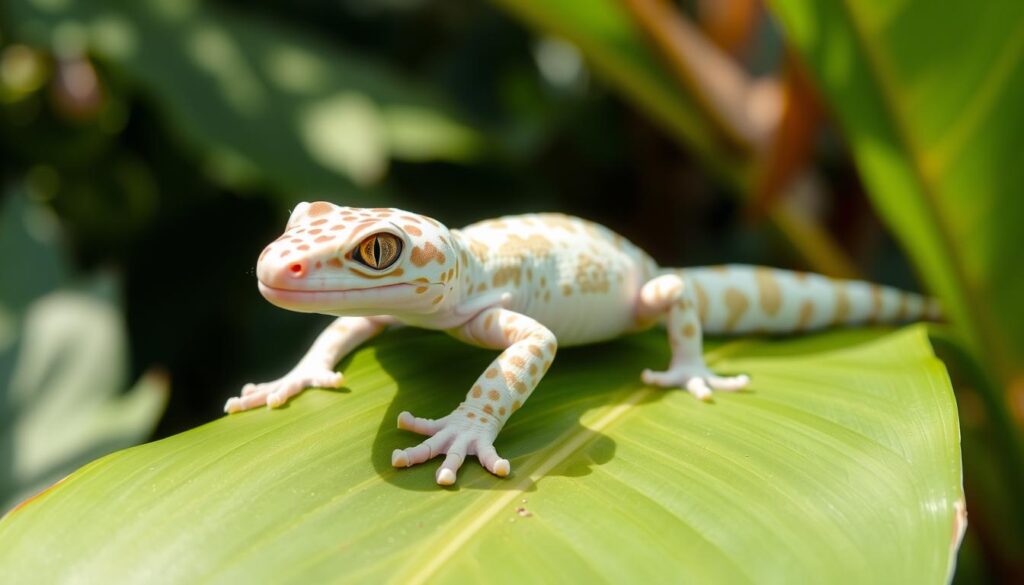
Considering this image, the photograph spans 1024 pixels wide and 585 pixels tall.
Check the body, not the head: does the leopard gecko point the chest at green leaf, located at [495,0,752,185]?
no

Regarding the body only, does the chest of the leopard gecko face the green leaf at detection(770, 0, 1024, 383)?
no

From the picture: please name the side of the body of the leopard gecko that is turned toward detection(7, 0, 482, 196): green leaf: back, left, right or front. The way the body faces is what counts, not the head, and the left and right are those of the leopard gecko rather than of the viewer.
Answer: right

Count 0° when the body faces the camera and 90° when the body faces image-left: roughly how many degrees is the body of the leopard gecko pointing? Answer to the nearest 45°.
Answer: approximately 45°

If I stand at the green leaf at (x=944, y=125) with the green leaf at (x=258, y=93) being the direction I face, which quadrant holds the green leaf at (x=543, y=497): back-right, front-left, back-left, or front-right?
front-left

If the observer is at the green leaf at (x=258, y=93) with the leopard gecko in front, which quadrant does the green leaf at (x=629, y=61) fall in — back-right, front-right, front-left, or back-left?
front-left
